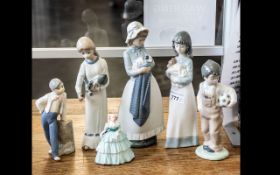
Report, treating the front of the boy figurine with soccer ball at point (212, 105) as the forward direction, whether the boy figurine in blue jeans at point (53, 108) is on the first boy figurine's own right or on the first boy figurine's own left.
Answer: on the first boy figurine's own right

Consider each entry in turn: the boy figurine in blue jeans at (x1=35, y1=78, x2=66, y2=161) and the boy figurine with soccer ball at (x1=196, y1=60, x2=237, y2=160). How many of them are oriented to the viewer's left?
0

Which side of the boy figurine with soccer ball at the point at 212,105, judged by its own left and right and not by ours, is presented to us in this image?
front

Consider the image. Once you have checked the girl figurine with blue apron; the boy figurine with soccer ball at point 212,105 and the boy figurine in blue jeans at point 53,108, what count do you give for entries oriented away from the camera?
0

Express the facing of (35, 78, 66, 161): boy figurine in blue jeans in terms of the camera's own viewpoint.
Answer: facing the viewer and to the right of the viewer
